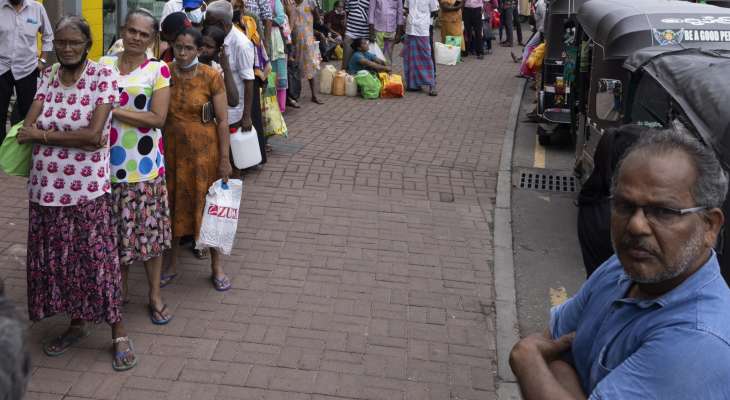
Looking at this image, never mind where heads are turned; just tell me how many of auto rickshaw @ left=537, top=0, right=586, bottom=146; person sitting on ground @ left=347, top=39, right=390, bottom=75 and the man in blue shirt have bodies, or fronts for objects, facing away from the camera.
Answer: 1

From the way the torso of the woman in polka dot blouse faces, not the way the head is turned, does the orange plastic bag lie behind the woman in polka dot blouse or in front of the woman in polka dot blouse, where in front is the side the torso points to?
behind

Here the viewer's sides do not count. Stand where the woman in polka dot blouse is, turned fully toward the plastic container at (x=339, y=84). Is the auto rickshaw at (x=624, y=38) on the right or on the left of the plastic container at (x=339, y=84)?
right

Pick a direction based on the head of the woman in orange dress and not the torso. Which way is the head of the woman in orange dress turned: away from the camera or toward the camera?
toward the camera

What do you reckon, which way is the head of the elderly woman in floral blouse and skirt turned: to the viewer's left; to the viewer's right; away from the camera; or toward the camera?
toward the camera

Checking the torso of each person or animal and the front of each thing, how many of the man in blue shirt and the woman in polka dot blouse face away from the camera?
0

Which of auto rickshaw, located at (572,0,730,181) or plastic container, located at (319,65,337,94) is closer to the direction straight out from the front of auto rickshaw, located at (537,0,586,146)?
the plastic container

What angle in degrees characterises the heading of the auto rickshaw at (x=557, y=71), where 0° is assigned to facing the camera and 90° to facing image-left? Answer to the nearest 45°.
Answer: approximately 180°

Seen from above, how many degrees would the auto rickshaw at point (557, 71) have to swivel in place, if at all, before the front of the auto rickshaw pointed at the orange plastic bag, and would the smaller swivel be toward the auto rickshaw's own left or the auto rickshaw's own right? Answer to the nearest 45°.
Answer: approximately 45° to the auto rickshaw's own left
